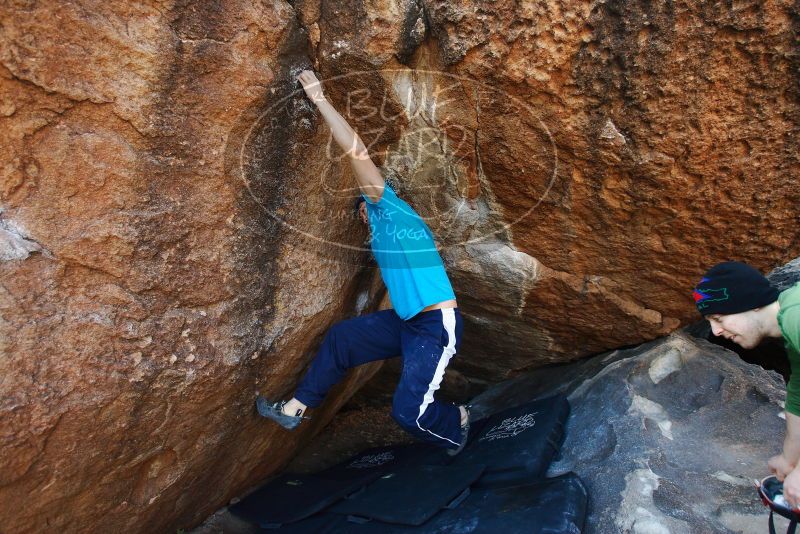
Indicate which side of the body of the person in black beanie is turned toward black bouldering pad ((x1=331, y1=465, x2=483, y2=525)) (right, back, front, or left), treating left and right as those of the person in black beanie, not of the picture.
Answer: front

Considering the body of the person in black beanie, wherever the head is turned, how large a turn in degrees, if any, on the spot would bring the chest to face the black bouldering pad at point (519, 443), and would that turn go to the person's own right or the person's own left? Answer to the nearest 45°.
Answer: approximately 45° to the person's own right

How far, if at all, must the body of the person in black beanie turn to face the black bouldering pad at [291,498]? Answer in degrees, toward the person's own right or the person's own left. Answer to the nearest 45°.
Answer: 0° — they already face it

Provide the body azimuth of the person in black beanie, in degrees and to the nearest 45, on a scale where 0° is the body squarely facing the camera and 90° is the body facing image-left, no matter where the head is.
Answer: approximately 90°

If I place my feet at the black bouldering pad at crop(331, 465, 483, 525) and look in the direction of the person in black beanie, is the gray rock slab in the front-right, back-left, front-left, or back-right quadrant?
front-left

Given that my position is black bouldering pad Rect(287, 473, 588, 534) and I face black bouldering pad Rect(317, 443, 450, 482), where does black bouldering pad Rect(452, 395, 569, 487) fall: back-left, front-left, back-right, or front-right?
front-right

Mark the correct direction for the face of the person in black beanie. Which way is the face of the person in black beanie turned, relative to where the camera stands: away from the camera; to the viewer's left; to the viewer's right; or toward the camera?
to the viewer's left

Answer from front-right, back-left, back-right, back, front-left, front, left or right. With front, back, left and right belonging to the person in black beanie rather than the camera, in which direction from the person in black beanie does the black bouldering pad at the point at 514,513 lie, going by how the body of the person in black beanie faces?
front
